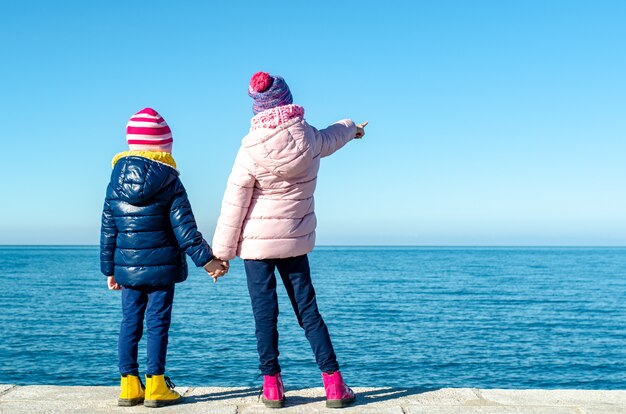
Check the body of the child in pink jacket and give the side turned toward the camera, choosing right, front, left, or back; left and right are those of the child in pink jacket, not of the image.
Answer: back

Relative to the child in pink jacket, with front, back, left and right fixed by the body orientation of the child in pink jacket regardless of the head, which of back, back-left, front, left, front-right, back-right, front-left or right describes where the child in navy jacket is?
left
